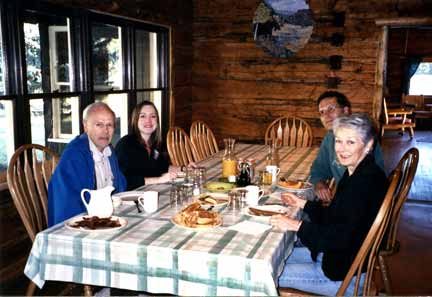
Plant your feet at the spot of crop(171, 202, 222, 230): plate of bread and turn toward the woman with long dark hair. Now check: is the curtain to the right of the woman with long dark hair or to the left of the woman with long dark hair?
right

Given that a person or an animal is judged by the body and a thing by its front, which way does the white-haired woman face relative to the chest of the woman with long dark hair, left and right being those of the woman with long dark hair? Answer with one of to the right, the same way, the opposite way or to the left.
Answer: the opposite way

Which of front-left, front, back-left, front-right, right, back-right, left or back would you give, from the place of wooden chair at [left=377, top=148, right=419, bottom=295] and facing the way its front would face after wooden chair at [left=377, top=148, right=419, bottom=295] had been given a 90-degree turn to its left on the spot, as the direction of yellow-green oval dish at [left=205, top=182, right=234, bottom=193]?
right

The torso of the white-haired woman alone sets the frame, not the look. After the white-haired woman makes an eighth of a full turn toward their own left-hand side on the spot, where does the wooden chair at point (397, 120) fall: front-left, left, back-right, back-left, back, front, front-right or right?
back-right

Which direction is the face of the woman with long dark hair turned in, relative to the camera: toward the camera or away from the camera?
toward the camera

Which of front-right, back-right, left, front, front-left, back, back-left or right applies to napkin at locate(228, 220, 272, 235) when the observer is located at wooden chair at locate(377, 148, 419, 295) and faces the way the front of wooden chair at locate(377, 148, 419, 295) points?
front-left

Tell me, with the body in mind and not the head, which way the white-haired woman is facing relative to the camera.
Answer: to the viewer's left

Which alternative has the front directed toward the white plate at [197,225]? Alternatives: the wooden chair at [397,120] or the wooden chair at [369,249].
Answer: the wooden chair at [369,249]

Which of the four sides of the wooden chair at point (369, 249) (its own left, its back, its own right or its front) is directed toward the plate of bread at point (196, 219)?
front

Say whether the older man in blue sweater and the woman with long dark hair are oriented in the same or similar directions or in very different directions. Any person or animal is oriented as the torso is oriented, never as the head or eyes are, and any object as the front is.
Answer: same or similar directions

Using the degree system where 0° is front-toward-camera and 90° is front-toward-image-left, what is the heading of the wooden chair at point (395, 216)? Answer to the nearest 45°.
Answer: approximately 90°

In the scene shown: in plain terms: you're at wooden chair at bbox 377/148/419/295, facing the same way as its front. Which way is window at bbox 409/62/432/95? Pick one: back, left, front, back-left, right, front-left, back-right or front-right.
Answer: right

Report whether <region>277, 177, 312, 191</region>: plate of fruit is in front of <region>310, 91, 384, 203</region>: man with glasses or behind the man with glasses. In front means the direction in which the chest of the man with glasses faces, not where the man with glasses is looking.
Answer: in front

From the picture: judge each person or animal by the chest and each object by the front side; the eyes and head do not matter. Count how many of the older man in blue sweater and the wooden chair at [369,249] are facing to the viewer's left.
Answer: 1

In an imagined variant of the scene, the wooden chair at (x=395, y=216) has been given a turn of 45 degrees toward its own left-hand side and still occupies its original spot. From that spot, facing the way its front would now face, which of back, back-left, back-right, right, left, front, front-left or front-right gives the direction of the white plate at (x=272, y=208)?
front
